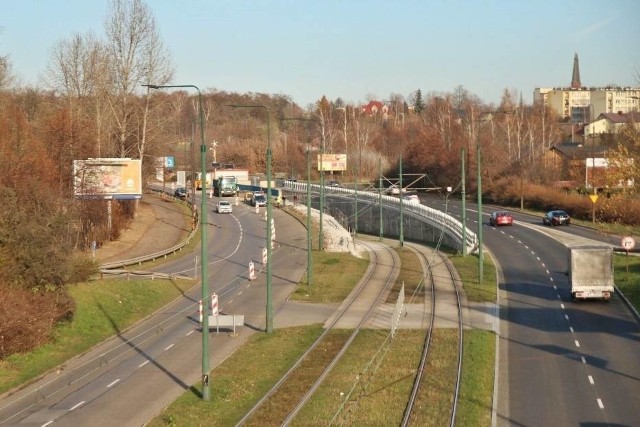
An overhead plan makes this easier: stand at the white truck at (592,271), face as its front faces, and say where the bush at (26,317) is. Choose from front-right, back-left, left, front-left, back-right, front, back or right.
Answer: back-left

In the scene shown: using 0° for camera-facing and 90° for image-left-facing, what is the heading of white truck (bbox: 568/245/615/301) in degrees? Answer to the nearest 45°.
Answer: approximately 180°
